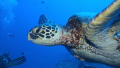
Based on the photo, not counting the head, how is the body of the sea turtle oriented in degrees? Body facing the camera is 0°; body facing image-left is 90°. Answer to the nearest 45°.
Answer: approximately 90°

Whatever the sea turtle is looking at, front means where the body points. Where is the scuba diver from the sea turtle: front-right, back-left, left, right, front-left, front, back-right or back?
front-right
